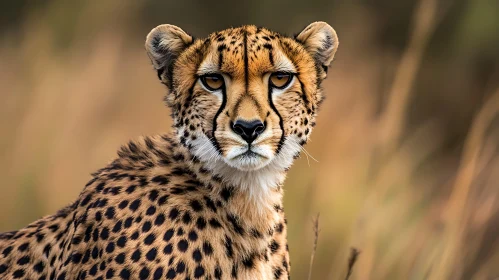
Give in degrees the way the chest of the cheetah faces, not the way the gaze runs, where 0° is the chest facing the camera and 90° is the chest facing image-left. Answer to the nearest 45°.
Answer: approximately 315°
